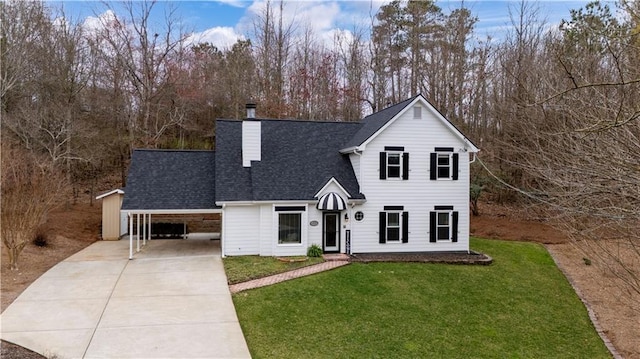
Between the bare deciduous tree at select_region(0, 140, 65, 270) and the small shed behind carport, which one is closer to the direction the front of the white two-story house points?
the bare deciduous tree

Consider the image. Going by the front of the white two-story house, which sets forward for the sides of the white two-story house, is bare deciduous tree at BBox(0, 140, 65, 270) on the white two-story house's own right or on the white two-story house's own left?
on the white two-story house's own right

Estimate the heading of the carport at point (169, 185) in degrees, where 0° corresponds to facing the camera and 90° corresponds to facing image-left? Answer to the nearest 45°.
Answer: approximately 0°

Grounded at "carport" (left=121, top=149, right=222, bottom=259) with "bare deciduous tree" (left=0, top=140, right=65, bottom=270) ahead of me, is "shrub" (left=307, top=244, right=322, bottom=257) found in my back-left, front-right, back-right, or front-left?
back-left

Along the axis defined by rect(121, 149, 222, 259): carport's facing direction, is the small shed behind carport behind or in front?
behind

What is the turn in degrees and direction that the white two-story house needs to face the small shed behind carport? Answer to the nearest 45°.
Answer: approximately 90° to its right

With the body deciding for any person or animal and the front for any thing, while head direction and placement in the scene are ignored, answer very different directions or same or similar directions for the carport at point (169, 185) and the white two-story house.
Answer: same or similar directions

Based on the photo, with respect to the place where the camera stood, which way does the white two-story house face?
facing the viewer

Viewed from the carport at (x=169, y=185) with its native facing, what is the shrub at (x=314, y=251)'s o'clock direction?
The shrub is roughly at 10 o'clock from the carport.

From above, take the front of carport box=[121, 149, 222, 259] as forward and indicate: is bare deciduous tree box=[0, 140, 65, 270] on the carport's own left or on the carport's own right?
on the carport's own right

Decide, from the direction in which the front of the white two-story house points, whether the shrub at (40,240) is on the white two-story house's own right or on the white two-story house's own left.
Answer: on the white two-story house's own right

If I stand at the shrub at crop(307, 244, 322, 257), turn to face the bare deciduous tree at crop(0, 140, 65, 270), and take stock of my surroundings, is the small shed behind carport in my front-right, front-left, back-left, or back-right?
front-right
